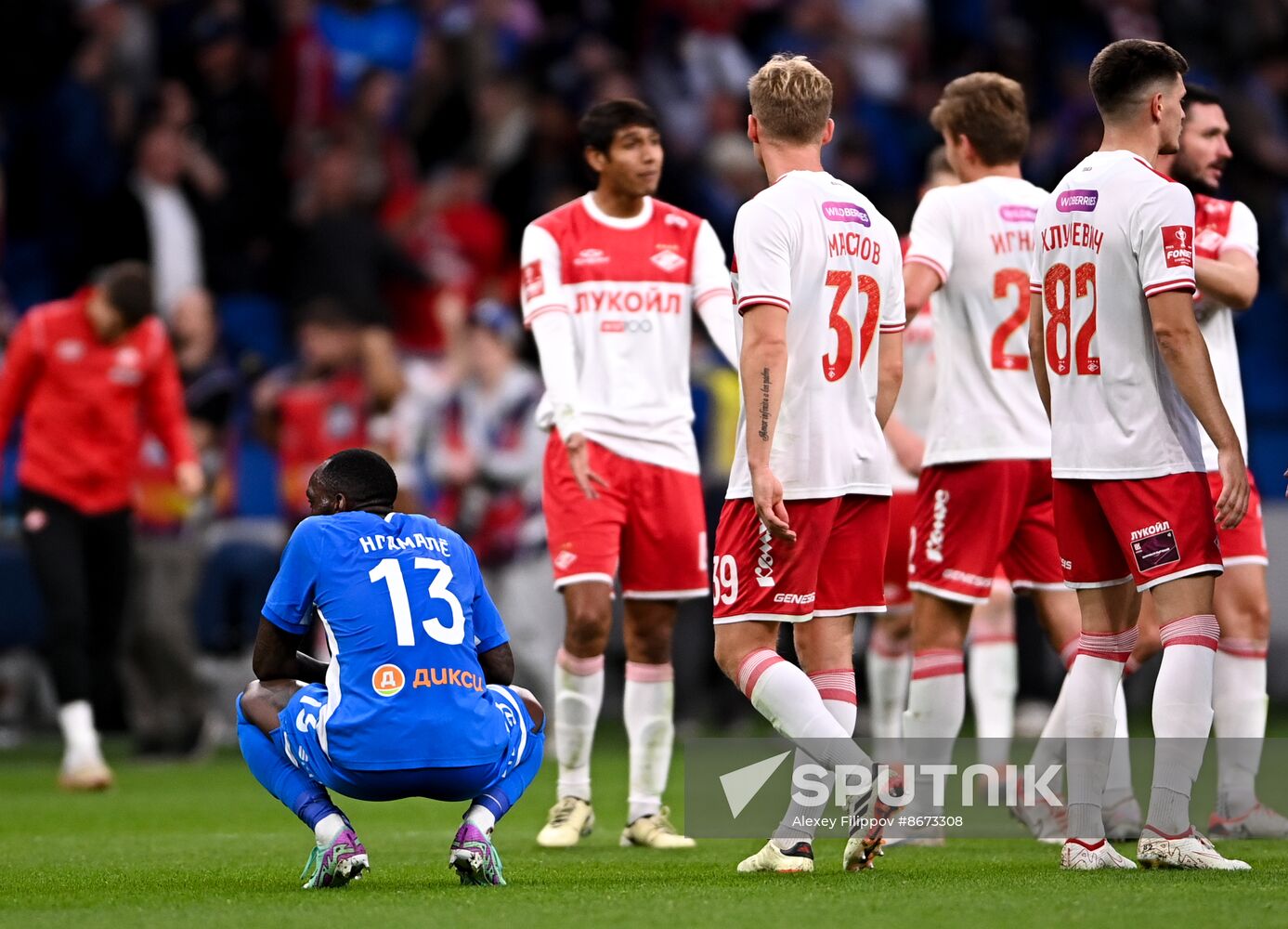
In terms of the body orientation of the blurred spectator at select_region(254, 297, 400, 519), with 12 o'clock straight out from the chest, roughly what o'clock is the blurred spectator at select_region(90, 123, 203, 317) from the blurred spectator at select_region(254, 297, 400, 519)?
the blurred spectator at select_region(90, 123, 203, 317) is roughly at 5 o'clock from the blurred spectator at select_region(254, 297, 400, 519).

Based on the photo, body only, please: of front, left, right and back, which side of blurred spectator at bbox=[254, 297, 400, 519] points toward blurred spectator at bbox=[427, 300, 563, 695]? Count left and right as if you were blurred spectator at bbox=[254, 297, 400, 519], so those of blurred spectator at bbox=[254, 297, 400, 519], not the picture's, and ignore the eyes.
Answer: left

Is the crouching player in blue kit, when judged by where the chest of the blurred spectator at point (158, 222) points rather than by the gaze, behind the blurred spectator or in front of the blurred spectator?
in front

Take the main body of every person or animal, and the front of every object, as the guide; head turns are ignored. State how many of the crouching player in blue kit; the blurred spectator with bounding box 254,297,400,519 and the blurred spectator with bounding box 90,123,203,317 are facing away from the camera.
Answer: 1

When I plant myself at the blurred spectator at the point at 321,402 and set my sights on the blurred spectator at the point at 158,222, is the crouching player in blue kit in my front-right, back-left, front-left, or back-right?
back-left

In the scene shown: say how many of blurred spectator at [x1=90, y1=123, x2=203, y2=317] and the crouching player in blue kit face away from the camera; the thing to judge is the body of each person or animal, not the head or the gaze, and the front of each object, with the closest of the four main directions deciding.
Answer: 1

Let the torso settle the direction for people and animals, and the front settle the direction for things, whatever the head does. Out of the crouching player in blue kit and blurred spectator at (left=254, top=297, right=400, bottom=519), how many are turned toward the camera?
1

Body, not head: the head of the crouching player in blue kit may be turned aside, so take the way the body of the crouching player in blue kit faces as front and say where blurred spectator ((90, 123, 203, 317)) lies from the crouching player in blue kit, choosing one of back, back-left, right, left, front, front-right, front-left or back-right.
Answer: front

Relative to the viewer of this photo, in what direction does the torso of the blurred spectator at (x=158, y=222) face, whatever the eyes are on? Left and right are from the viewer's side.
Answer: facing the viewer and to the right of the viewer

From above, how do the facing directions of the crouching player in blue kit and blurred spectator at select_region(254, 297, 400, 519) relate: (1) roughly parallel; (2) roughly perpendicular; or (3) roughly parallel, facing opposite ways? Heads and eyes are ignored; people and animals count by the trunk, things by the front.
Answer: roughly parallel, facing opposite ways

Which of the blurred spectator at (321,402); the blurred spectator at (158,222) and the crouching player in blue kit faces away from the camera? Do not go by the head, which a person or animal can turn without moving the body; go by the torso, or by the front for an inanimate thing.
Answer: the crouching player in blue kit

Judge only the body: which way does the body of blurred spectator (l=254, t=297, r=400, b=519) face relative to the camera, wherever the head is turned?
toward the camera

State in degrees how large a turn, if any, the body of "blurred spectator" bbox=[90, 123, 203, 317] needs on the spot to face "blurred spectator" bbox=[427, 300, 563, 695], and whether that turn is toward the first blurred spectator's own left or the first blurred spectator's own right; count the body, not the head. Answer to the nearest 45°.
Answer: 0° — they already face them

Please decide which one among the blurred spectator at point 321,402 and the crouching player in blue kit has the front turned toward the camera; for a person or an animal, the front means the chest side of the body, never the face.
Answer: the blurred spectator

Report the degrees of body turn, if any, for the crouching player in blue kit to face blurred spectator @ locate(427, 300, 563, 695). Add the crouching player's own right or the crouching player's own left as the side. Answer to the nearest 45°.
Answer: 0° — they already face them

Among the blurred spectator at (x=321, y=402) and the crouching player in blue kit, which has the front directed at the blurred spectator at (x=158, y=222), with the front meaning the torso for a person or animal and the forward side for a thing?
the crouching player in blue kit

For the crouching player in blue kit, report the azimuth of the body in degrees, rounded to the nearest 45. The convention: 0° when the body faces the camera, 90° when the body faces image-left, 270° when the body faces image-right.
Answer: approximately 180°
